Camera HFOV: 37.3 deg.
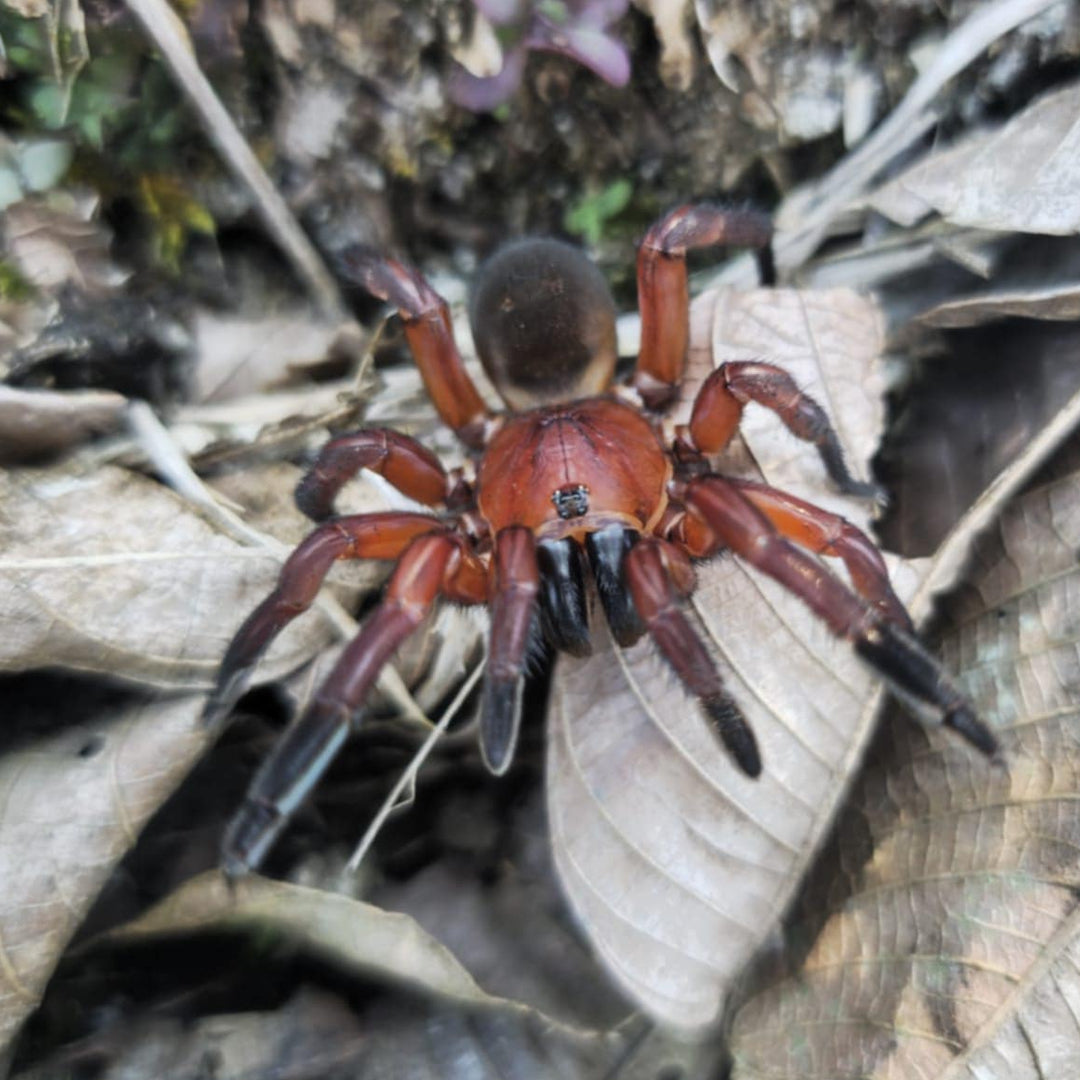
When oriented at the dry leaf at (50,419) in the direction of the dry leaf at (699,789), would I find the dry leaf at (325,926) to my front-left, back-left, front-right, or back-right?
front-right

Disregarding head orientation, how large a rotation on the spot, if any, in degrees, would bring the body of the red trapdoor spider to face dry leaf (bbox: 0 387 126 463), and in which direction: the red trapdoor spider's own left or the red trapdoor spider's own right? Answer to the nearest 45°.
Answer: approximately 90° to the red trapdoor spider's own right

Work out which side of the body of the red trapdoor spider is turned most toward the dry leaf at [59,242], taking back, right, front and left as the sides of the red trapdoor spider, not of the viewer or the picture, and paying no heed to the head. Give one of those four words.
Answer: right

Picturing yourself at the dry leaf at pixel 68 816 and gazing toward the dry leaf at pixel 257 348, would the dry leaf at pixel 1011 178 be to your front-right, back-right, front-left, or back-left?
front-right

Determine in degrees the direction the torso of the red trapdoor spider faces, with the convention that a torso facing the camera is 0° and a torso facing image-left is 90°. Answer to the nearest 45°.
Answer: approximately 0°
